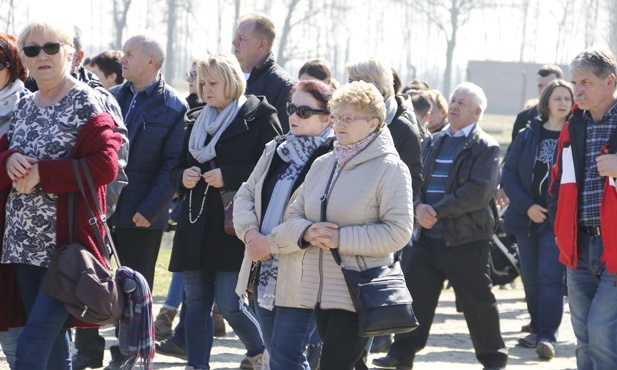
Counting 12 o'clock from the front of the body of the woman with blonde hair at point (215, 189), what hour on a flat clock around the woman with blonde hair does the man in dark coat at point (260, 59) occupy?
The man in dark coat is roughly at 5 o'clock from the woman with blonde hair.

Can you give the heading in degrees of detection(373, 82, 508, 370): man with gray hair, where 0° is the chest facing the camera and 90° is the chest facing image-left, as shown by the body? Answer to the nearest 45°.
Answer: approximately 45°

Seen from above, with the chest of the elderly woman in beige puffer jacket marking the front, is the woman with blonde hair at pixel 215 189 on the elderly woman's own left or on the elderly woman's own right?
on the elderly woman's own right

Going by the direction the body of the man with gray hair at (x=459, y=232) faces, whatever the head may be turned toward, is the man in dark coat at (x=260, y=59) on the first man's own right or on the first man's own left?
on the first man's own right
